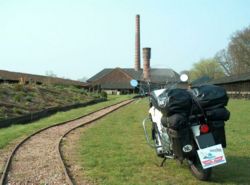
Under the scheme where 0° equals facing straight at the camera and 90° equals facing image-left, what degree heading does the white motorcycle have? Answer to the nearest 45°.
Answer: approximately 135°

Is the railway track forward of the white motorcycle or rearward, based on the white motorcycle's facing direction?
forward
